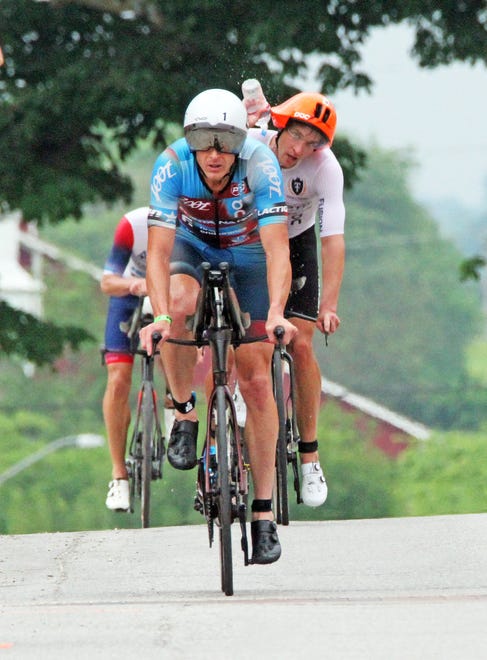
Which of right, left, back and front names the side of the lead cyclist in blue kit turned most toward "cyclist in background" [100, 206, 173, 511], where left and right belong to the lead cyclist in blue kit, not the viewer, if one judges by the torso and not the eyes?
back

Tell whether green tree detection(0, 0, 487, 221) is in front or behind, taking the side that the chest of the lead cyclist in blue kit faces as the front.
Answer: behind

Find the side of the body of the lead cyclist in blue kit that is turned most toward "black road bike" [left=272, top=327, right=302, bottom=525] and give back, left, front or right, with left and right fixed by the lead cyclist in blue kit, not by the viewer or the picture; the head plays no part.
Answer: back

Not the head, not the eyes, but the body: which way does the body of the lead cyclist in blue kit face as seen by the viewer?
toward the camera
